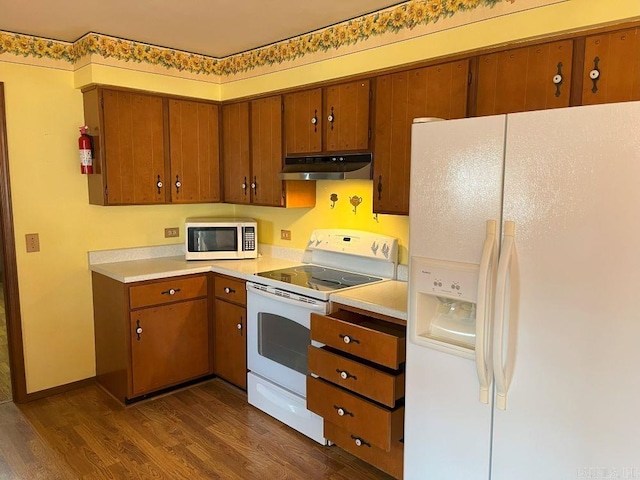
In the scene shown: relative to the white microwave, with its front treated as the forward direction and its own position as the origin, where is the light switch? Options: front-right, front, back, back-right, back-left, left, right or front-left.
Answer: right

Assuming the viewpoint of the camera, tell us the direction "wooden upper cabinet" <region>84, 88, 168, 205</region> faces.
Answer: facing the viewer and to the right of the viewer

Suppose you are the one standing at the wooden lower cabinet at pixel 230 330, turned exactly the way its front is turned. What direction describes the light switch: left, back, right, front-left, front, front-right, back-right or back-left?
front-right

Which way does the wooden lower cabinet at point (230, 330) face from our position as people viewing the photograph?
facing the viewer and to the left of the viewer

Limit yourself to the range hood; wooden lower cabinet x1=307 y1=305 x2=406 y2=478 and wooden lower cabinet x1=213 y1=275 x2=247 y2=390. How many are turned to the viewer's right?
0

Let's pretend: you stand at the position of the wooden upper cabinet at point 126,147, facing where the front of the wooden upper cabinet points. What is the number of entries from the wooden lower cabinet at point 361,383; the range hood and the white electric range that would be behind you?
0

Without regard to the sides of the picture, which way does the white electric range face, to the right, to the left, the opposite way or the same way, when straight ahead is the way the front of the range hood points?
the same way

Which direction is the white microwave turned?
toward the camera

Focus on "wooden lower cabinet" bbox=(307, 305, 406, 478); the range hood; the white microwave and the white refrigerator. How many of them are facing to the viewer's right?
0

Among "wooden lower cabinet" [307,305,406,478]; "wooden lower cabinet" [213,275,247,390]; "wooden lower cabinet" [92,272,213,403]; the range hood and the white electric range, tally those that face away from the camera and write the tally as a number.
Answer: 0

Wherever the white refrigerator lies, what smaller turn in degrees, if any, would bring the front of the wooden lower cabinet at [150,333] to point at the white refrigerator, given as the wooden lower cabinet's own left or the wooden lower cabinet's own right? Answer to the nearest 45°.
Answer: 0° — it already faces it

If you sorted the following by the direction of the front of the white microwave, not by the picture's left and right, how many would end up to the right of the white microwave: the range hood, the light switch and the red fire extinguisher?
2

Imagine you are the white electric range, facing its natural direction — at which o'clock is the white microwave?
The white microwave is roughly at 3 o'clock from the white electric range.
